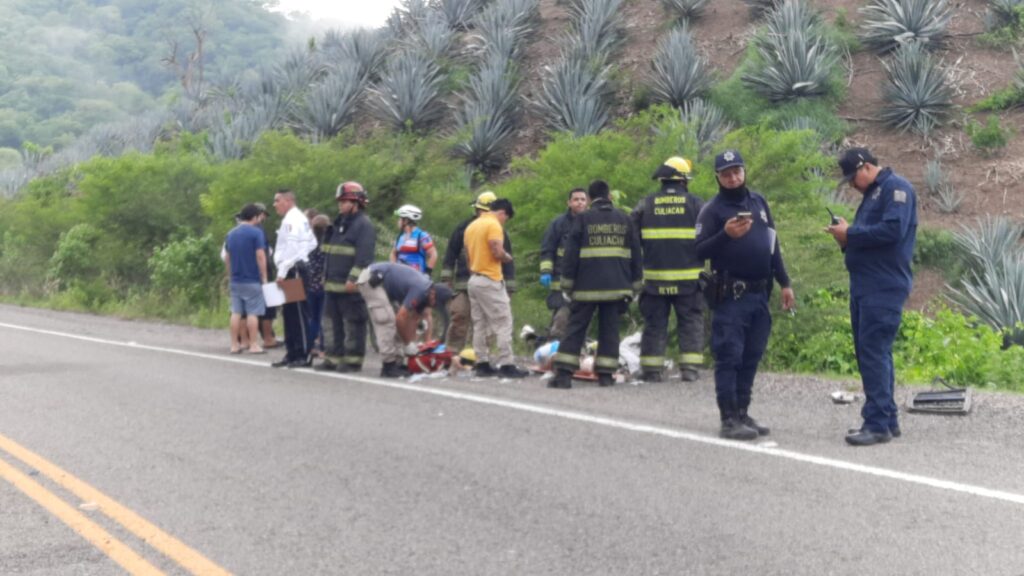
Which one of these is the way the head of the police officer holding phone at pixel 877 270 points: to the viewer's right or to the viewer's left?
to the viewer's left

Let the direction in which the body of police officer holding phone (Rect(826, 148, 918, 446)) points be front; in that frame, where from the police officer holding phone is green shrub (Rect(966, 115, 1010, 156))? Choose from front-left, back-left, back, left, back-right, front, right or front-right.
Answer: right

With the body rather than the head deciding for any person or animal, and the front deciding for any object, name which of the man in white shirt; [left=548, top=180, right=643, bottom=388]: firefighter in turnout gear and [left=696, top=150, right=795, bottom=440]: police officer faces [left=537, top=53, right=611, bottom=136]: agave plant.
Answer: the firefighter in turnout gear

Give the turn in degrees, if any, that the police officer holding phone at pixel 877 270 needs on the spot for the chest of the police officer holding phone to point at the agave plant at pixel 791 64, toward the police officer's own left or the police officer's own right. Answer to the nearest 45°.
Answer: approximately 90° to the police officer's own right

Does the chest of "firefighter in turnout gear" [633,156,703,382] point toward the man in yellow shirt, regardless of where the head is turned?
no

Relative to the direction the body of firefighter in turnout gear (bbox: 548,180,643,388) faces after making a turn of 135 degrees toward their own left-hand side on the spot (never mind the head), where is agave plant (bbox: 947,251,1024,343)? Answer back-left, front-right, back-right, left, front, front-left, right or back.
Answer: back

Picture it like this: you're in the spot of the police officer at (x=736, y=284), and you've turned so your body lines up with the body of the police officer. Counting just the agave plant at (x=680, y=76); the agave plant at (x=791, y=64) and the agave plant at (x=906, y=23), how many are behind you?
3

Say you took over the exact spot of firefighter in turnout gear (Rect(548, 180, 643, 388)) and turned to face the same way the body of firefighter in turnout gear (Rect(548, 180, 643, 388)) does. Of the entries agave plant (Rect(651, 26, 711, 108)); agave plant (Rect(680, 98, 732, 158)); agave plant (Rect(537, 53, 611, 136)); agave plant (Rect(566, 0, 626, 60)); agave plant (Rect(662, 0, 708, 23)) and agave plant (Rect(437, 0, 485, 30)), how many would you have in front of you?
6

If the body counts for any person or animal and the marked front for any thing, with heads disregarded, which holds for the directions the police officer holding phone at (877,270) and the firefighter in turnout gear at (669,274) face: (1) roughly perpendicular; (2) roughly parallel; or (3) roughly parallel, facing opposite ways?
roughly perpendicular

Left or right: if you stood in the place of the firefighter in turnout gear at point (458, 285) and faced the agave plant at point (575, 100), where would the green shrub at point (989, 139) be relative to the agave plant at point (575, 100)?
right

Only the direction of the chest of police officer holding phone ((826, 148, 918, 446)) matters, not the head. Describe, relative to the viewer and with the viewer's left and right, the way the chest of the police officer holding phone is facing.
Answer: facing to the left of the viewer

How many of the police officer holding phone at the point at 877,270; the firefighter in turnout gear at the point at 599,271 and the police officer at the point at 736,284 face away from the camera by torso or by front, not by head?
1

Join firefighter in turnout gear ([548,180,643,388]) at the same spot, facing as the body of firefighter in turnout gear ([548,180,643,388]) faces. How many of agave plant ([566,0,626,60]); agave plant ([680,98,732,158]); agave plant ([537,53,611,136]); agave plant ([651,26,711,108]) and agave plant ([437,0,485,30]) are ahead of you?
5

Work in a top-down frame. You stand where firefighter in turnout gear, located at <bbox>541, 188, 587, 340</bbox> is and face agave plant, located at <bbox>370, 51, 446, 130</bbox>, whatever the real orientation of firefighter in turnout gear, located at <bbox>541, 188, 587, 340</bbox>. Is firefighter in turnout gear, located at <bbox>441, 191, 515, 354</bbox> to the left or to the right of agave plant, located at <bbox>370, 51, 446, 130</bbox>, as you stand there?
left
